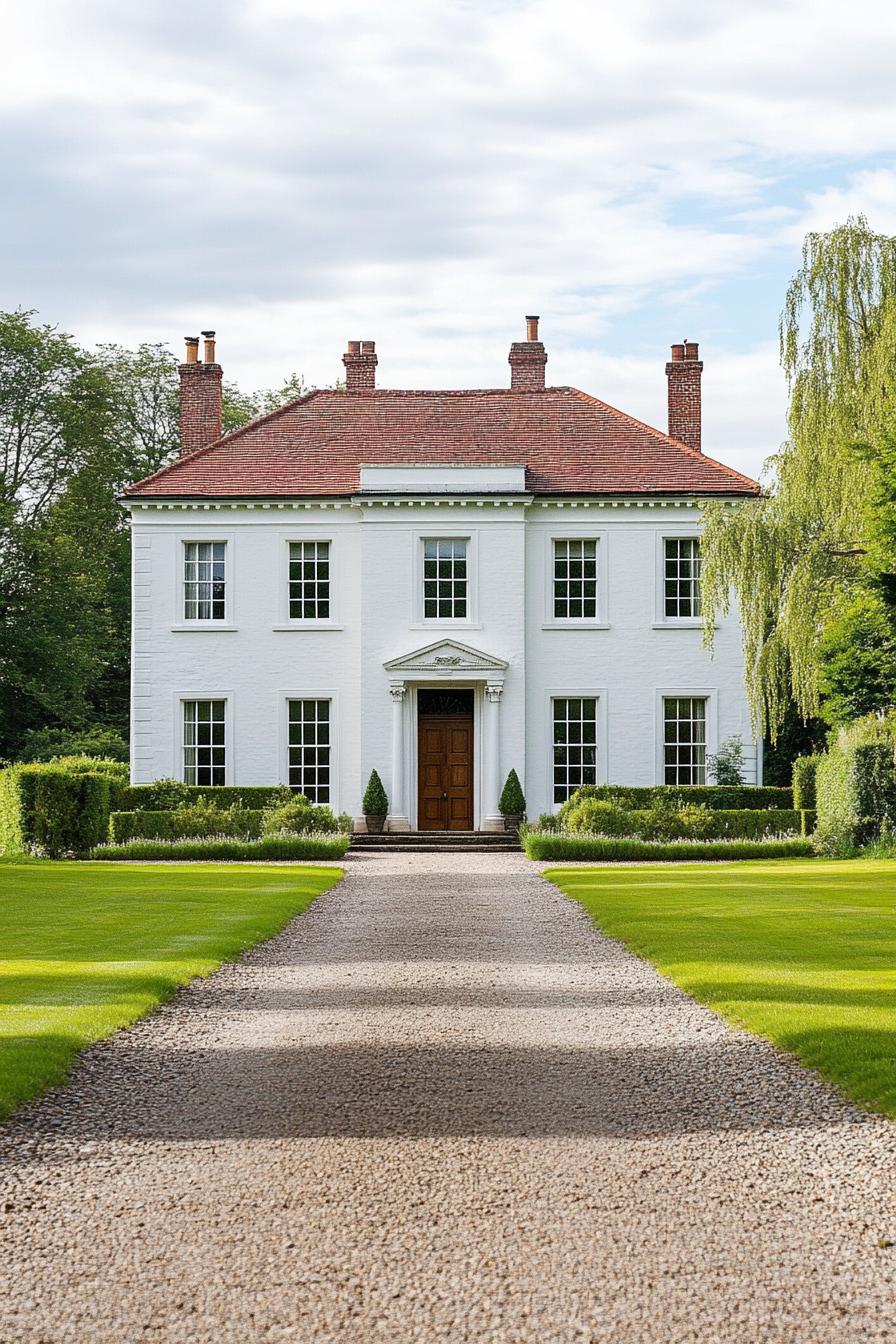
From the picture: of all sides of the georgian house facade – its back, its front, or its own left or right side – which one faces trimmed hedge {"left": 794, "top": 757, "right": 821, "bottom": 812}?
left

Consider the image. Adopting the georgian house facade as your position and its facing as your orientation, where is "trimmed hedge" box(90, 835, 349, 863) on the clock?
The trimmed hedge is roughly at 1 o'clock from the georgian house facade.

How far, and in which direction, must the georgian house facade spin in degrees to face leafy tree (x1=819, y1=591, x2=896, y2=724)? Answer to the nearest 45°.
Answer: approximately 45° to its left

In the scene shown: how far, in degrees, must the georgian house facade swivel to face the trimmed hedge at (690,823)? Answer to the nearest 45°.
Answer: approximately 45° to its left

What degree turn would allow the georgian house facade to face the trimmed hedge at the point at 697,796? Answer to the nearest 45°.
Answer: approximately 90° to its left

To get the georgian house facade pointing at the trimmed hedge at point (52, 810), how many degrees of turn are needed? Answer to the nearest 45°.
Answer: approximately 45° to its right

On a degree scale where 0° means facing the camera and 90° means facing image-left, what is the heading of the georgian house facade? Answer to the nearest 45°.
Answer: approximately 0°

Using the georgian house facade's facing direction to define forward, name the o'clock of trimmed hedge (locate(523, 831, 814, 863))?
The trimmed hedge is roughly at 11 o'clock from the georgian house facade.
